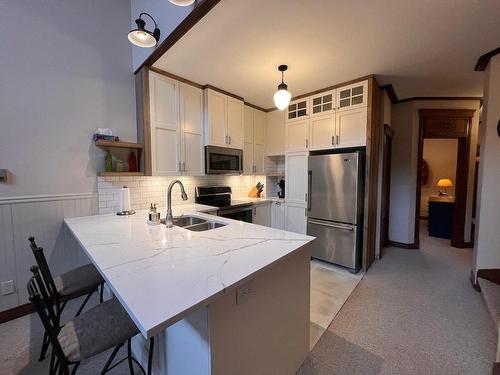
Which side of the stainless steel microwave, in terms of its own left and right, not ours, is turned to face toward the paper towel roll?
right

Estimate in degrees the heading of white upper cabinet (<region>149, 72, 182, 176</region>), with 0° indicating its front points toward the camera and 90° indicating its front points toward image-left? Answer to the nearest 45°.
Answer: approximately 315°

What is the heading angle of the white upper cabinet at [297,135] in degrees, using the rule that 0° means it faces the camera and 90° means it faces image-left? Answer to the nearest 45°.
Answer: approximately 45°

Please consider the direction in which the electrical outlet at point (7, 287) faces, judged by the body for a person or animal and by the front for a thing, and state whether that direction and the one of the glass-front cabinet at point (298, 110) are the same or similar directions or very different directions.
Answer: very different directions

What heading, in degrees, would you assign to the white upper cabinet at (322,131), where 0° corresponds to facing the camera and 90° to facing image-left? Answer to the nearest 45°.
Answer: approximately 45°

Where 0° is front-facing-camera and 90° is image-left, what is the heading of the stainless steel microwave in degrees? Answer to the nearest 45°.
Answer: approximately 315°

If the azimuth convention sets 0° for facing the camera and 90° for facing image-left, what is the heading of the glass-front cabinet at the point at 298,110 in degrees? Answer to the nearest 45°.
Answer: approximately 45°
